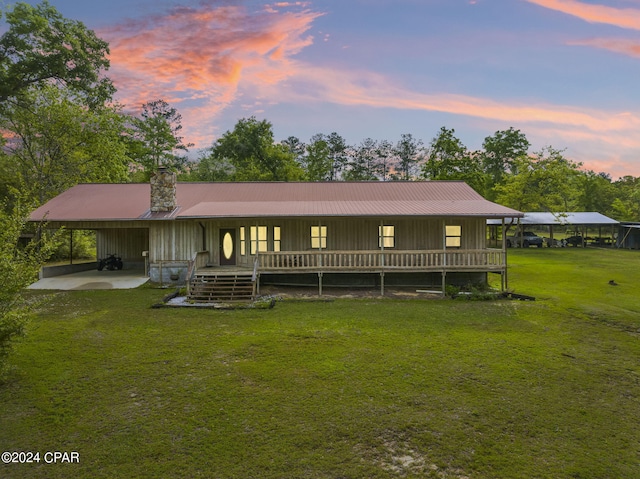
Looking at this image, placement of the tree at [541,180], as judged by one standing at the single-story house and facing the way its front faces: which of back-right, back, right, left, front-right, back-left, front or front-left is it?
back-left

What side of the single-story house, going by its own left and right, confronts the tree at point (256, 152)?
back

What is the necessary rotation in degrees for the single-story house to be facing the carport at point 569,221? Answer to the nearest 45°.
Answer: approximately 135° to its left

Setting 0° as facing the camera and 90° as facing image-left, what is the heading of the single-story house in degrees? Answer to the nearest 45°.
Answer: approximately 0°

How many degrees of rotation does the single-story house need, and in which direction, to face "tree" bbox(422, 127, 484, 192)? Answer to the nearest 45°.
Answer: approximately 135° to its left

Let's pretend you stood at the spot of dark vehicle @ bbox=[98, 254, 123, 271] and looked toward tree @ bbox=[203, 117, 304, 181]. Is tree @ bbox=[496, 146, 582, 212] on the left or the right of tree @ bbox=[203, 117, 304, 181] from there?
right
